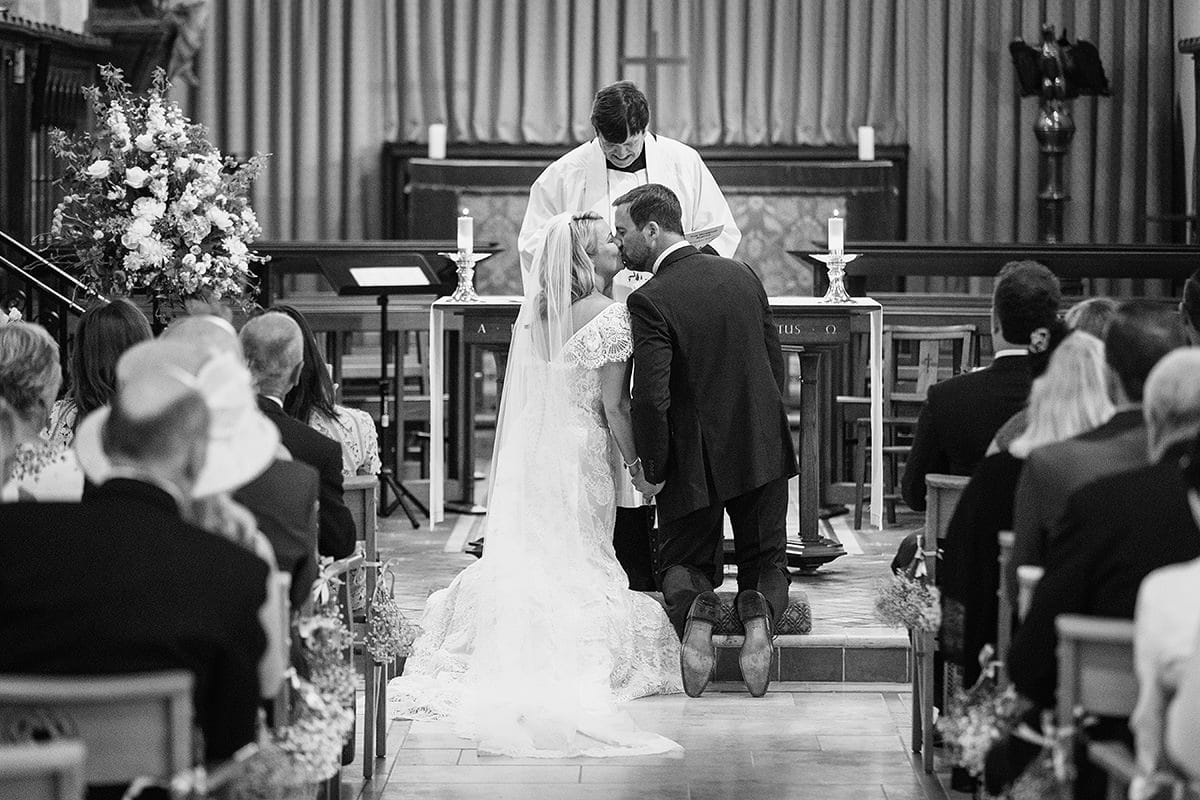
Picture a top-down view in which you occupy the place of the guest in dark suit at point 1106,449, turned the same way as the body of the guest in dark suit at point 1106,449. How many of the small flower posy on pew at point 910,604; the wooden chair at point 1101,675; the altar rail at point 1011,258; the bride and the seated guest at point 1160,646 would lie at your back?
2

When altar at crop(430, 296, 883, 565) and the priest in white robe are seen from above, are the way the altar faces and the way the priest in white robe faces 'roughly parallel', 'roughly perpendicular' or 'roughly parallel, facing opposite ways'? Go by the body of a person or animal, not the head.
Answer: roughly parallel

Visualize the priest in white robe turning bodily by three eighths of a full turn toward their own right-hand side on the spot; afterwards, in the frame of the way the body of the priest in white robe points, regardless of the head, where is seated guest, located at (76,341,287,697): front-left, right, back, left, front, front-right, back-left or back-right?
back-left

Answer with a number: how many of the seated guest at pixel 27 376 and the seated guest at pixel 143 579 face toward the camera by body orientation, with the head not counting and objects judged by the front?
0

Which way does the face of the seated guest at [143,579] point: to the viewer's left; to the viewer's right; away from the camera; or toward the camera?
away from the camera

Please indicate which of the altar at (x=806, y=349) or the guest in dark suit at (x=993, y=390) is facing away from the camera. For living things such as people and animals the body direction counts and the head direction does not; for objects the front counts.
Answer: the guest in dark suit

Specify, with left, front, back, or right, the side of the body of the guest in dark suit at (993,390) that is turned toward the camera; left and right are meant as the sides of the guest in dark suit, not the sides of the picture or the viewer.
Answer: back

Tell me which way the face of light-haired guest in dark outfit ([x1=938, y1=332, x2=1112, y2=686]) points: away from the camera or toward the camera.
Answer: away from the camera

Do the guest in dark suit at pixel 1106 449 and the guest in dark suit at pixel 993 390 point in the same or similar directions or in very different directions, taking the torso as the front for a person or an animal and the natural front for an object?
same or similar directions

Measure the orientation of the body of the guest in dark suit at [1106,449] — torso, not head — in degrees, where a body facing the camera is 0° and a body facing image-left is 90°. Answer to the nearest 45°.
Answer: approximately 180°

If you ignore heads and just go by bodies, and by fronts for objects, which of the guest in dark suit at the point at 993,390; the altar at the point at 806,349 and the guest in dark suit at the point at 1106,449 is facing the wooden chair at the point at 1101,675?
the altar

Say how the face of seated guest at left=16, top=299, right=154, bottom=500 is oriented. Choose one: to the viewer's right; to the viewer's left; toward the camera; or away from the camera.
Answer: away from the camera

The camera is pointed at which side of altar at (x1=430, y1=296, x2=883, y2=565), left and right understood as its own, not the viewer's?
front

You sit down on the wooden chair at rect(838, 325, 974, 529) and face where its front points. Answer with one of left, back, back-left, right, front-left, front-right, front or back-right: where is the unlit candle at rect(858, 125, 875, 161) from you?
back-right

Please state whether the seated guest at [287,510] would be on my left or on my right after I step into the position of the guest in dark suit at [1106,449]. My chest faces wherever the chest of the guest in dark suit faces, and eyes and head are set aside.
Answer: on my left

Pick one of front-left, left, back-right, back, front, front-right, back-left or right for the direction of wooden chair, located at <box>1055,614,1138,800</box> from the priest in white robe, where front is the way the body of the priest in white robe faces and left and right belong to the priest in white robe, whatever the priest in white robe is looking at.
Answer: front

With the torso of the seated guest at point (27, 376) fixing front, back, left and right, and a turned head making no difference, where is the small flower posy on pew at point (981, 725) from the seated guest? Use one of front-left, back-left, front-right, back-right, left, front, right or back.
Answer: right

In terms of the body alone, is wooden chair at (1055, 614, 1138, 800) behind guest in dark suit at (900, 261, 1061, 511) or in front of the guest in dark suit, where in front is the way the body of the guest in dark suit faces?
behind

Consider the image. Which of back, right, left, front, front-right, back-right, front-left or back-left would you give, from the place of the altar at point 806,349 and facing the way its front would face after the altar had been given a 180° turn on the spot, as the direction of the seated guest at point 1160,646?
back
